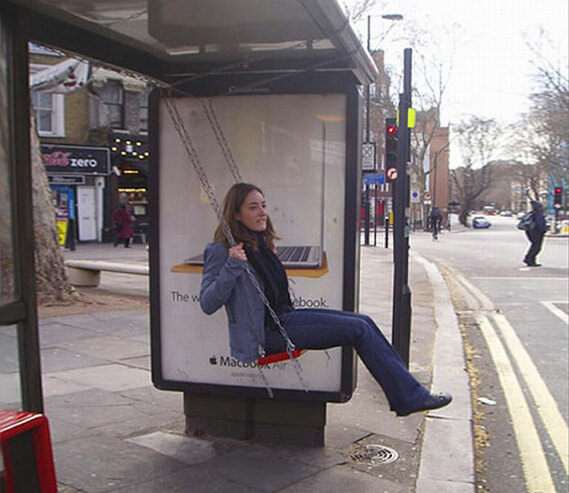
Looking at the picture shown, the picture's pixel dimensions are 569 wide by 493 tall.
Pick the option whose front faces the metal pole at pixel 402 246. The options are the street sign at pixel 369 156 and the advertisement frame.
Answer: the street sign

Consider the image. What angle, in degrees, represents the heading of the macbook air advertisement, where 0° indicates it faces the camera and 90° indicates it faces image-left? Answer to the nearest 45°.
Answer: approximately 0°

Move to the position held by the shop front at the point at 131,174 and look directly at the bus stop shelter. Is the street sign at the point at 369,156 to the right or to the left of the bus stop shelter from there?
left

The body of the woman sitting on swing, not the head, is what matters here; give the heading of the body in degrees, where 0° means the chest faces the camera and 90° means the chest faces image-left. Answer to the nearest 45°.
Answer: approximately 270°

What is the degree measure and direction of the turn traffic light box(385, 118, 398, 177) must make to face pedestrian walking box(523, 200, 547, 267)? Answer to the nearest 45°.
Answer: approximately 180°

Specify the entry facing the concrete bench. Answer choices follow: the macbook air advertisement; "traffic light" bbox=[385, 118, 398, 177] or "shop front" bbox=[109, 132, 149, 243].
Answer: the shop front

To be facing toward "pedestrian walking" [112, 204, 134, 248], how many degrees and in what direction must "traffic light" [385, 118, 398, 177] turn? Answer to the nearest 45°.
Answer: approximately 135° to its right

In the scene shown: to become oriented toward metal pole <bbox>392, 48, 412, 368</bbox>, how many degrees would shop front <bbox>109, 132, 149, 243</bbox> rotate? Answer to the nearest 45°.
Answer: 0° — it already faces it

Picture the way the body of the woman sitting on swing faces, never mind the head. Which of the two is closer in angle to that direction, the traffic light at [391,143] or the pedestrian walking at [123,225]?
the traffic light

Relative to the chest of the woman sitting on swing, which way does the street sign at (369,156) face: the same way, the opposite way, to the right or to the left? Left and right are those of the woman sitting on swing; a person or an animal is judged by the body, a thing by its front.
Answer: to the right

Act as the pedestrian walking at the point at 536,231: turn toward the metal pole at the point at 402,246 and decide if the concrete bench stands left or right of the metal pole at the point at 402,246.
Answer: right

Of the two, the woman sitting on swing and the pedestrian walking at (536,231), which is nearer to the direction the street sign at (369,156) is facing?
the woman sitting on swing
